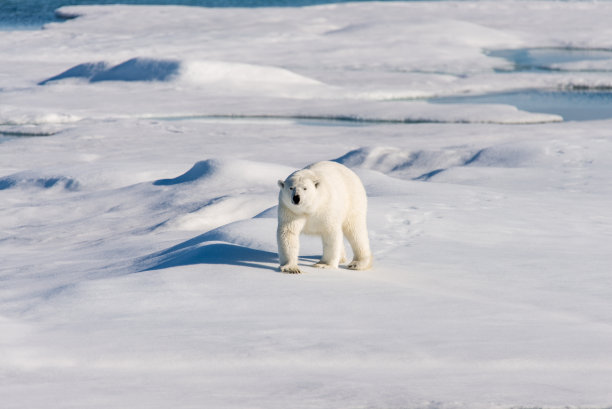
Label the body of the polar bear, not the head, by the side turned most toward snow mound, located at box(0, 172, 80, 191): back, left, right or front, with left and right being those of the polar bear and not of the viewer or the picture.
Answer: right

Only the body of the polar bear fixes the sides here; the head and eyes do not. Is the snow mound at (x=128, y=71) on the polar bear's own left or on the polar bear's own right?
on the polar bear's own right

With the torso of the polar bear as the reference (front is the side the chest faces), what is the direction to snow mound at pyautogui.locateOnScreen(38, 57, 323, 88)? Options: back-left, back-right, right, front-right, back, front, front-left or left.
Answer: back-right

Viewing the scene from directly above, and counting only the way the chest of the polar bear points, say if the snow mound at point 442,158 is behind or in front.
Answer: behind

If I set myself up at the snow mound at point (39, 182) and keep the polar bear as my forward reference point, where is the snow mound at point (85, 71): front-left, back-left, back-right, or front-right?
back-left

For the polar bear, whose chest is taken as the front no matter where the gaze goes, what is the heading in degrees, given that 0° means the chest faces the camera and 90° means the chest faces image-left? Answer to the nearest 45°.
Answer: approximately 45°

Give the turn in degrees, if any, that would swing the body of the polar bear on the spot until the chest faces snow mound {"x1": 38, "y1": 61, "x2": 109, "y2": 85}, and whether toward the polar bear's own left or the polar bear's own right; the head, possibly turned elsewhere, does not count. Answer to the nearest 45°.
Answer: approximately 135° to the polar bear's own right
